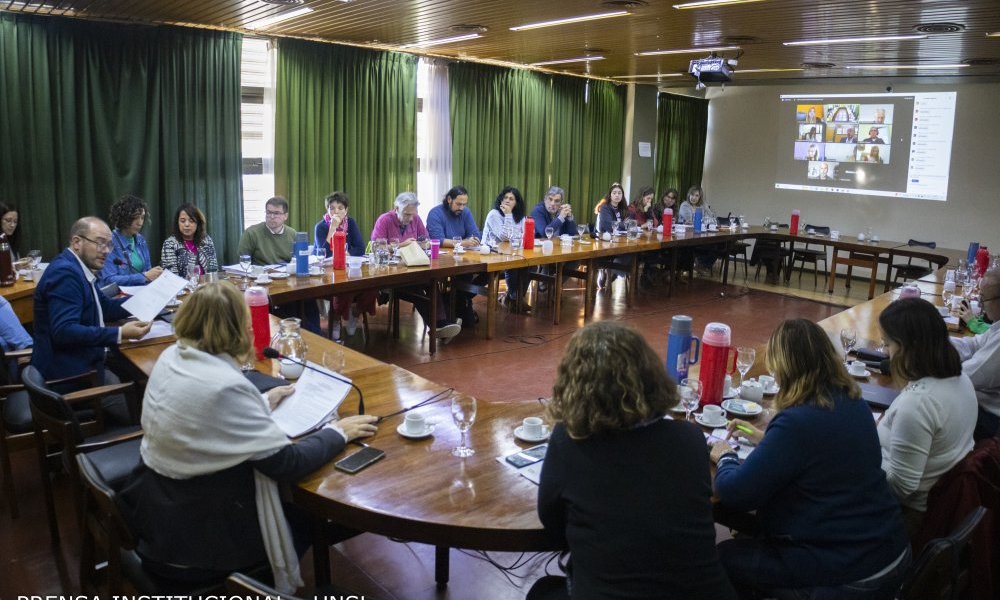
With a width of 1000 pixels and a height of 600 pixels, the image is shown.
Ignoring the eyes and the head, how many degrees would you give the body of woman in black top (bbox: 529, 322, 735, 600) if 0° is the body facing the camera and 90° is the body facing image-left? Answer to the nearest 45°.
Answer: approximately 180°

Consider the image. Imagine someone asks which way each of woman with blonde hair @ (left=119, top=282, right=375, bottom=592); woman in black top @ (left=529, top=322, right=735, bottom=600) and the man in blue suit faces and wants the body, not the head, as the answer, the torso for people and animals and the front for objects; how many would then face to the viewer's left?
0

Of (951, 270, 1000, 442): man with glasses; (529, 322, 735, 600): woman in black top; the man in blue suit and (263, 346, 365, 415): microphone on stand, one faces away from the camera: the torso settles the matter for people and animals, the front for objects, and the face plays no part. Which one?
the woman in black top

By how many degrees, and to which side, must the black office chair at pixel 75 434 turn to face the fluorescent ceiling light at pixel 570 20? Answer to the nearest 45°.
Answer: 0° — it already faces it

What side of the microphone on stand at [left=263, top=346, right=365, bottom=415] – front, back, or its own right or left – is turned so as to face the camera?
left

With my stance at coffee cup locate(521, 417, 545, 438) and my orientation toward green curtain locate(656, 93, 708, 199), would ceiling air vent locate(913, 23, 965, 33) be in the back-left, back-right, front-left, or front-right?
front-right

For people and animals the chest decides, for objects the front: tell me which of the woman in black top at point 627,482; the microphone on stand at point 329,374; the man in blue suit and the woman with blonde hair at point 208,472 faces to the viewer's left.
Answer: the microphone on stand

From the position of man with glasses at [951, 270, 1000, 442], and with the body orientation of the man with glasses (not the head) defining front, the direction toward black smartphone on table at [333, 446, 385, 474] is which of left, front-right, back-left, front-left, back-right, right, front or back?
front-left

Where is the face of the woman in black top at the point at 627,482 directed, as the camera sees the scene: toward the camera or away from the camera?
away from the camera

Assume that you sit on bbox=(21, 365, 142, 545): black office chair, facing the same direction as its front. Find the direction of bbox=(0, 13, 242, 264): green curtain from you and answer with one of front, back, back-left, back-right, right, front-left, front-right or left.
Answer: front-left

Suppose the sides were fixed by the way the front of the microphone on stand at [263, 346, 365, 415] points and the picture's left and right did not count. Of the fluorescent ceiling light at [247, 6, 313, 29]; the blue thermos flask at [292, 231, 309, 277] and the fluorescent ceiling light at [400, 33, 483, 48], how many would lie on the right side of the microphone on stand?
3

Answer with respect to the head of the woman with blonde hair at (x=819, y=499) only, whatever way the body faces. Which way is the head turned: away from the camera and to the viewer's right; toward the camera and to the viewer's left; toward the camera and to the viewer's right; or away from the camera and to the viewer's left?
away from the camera and to the viewer's left

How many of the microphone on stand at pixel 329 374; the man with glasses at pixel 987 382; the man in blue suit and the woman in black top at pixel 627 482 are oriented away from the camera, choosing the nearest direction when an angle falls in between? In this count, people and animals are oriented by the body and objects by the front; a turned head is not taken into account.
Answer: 1

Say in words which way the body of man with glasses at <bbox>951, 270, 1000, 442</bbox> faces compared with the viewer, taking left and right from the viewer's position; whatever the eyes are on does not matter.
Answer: facing to the left of the viewer

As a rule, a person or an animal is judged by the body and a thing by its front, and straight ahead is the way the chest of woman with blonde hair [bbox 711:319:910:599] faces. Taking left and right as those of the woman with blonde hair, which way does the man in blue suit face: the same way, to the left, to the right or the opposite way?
to the right

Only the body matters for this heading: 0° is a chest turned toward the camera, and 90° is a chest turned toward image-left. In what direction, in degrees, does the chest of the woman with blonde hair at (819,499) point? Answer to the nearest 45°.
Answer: approximately 135°
